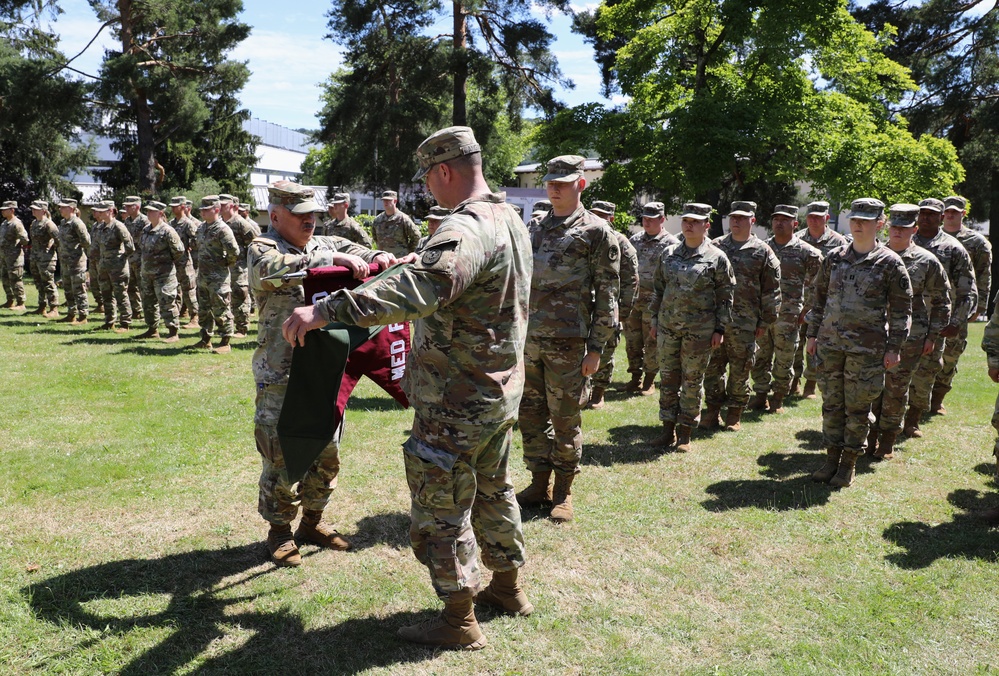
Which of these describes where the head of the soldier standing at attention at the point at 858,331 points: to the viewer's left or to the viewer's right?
to the viewer's left

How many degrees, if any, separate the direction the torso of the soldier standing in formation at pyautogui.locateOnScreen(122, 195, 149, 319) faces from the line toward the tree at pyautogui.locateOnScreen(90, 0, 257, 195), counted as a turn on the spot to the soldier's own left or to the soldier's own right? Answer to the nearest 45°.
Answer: approximately 135° to the soldier's own right

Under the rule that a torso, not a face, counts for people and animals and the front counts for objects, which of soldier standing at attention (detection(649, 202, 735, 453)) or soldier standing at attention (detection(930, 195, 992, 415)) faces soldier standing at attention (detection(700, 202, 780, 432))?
soldier standing at attention (detection(930, 195, 992, 415))

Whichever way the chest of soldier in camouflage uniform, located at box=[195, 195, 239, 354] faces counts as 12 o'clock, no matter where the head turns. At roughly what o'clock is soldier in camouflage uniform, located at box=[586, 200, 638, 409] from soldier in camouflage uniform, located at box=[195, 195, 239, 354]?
soldier in camouflage uniform, located at box=[586, 200, 638, 409] is roughly at 9 o'clock from soldier in camouflage uniform, located at box=[195, 195, 239, 354].

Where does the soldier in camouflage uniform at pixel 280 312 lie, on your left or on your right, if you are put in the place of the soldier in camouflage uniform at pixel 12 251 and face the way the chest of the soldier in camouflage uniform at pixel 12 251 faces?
on your left

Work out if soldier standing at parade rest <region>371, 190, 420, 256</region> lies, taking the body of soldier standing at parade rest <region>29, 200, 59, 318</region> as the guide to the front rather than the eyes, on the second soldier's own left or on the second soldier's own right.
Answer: on the second soldier's own left

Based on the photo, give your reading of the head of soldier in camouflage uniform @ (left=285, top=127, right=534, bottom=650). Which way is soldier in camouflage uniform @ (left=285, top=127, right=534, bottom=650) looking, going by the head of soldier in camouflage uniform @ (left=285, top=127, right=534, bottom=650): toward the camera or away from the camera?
away from the camera

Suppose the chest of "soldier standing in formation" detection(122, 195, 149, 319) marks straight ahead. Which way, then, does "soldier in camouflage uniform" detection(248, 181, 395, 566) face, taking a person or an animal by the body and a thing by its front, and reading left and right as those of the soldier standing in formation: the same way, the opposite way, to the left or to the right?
to the left

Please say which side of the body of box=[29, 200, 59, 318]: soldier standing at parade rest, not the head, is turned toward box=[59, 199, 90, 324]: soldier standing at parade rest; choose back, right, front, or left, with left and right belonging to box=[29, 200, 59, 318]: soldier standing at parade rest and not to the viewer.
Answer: left

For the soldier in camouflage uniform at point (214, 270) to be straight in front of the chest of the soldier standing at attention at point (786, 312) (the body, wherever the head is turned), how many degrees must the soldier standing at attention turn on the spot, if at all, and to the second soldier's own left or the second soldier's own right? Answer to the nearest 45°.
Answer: approximately 45° to the second soldier's own right
